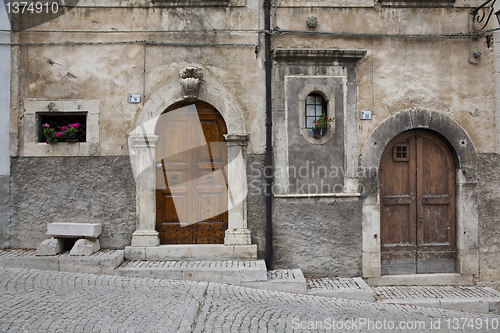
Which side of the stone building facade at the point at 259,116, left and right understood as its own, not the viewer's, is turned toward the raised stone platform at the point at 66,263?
right

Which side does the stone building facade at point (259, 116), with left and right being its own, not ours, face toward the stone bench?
right

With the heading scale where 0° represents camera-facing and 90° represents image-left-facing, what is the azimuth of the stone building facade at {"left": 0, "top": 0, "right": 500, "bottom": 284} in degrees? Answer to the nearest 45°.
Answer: approximately 0°
